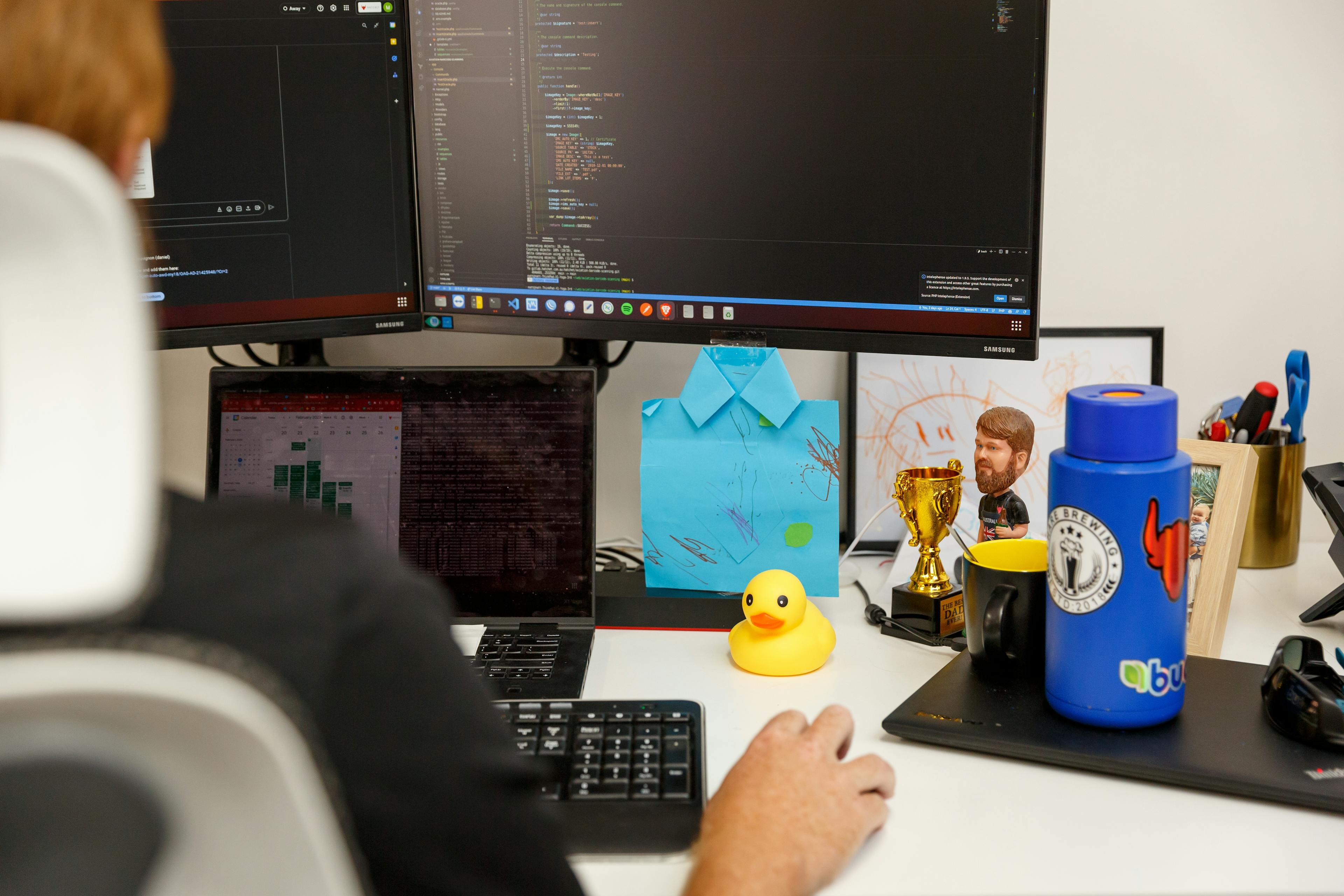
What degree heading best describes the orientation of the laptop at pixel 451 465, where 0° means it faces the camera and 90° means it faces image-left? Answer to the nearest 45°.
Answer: approximately 0°

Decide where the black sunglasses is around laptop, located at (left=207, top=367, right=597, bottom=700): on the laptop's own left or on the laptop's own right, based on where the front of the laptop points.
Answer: on the laptop's own left
